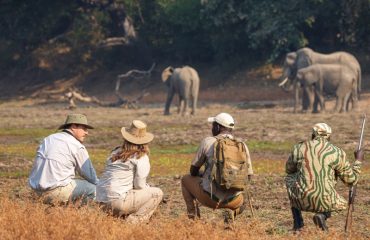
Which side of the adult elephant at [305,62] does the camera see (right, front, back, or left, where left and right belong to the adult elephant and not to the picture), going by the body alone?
left

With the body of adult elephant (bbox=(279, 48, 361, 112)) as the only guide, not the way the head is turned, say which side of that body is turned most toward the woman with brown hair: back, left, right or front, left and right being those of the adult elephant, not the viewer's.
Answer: left

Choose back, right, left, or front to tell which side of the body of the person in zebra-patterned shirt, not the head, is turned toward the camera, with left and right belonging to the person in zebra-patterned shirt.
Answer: back

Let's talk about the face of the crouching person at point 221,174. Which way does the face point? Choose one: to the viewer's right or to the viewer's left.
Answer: to the viewer's left

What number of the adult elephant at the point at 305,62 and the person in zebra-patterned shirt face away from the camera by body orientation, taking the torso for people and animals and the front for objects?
1

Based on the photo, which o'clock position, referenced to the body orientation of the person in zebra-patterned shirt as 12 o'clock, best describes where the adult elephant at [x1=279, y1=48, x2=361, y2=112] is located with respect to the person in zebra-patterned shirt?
The adult elephant is roughly at 12 o'clock from the person in zebra-patterned shirt.

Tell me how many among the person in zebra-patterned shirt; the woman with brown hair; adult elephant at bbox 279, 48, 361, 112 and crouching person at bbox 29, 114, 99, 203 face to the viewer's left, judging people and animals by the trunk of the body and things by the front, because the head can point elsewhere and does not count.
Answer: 1

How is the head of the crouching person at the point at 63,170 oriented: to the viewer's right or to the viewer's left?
to the viewer's right

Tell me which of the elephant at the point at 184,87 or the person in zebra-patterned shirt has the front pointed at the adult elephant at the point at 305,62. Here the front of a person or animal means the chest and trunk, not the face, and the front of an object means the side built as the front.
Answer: the person in zebra-patterned shirt

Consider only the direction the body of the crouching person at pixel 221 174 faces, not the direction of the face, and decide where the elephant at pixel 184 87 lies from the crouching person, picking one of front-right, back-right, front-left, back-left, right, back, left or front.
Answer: front-right

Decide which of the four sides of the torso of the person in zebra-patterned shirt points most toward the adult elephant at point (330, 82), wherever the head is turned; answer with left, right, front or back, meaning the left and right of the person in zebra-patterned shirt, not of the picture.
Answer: front

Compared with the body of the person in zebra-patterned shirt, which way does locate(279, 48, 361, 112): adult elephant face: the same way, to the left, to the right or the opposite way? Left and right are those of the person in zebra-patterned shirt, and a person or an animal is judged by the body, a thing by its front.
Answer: to the left

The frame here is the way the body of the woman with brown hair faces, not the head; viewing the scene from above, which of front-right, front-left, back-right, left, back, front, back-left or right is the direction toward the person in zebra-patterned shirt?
front-right

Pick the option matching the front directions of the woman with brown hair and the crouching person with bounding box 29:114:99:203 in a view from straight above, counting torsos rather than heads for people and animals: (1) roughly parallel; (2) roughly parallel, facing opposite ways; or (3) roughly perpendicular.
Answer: roughly parallel

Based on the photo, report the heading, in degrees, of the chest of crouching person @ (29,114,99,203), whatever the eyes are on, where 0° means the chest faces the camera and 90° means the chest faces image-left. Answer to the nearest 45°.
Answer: approximately 225°

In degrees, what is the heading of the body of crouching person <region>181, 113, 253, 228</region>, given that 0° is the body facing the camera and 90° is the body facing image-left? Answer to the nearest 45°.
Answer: approximately 135°

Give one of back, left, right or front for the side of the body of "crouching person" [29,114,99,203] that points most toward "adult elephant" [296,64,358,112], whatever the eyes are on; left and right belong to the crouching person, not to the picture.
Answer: front
